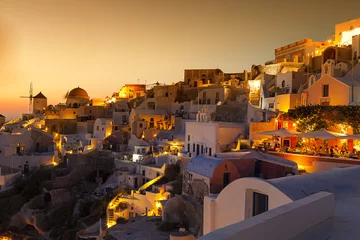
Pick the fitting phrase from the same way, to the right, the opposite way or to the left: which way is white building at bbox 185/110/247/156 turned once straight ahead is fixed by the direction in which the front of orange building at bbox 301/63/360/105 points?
the same way

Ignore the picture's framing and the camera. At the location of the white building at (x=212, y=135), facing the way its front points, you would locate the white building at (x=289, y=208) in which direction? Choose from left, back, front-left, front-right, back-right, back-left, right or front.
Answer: front-left

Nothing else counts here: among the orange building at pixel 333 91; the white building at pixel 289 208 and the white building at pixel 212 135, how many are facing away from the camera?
0

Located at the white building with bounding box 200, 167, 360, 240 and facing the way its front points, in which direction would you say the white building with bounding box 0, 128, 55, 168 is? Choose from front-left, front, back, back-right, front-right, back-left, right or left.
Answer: right

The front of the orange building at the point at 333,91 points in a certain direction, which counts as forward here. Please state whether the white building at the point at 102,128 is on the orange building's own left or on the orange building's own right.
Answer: on the orange building's own right

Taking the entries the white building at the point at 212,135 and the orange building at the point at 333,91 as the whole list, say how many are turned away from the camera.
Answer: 0

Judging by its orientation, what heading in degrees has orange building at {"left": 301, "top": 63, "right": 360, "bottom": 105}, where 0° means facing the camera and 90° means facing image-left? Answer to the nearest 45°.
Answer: approximately 45°

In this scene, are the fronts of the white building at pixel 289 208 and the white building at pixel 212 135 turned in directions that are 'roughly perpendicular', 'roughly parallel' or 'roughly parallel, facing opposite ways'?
roughly parallel

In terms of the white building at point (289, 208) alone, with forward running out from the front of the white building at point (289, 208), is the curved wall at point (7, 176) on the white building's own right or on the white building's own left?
on the white building's own right

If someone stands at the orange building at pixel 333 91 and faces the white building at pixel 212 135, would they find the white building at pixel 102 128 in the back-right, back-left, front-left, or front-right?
front-right

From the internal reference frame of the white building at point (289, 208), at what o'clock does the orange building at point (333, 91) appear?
the orange building at point (333, 91) is roughly at 5 o'clock from the white building at point (289, 208).

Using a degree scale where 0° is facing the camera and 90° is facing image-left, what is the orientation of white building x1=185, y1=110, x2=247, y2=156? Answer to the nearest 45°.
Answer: approximately 45°

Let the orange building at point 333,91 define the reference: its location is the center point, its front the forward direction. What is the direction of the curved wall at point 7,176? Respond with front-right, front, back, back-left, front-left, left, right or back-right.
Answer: front-right

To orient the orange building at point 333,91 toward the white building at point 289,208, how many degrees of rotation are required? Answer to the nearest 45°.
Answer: approximately 45° to its left

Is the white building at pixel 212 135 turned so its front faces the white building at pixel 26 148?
no

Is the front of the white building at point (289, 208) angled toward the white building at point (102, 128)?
no

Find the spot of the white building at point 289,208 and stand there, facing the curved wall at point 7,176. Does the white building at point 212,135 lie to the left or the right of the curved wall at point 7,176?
right

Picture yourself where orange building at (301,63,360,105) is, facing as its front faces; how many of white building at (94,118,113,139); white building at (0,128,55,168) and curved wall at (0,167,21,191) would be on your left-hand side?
0

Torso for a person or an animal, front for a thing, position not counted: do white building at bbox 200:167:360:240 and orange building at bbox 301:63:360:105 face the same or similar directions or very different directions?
same or similar directions

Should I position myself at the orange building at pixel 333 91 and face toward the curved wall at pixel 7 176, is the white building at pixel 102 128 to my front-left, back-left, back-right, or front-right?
front-right
